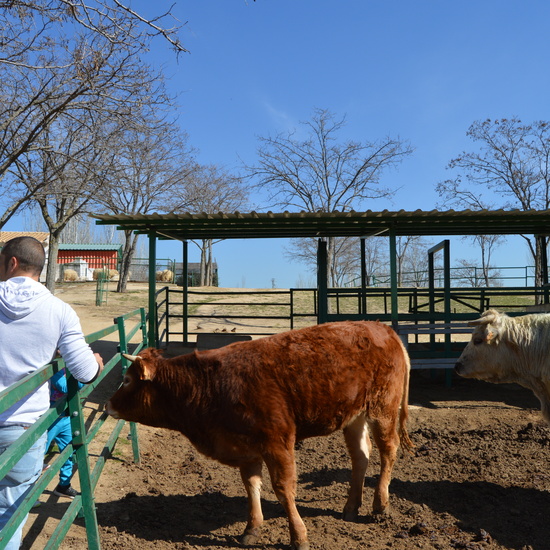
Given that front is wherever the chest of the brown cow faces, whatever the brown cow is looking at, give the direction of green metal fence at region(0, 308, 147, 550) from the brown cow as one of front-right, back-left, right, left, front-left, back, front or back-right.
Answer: front

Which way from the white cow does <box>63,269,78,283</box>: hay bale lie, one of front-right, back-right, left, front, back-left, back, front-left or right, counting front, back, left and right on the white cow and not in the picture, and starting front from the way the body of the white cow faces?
front-right

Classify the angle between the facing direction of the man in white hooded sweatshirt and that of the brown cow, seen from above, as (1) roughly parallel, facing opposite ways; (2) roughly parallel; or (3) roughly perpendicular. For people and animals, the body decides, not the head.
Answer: roughly perpendicular

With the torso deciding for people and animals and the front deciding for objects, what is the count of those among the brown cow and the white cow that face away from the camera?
0

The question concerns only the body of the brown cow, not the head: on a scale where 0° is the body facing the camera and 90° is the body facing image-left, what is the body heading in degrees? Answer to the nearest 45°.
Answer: approximately 45°

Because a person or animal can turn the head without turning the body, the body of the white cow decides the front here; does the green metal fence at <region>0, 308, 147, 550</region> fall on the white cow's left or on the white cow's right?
on the white cow's left

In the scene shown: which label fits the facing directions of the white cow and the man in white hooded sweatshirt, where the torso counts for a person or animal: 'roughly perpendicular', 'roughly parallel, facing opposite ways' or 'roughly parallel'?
roughly perpendicular

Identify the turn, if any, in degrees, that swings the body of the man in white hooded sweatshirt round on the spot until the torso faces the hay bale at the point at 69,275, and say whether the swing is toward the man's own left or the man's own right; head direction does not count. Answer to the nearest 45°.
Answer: approximately 45° to the man's own right

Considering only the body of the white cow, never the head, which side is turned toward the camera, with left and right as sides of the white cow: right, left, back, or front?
left

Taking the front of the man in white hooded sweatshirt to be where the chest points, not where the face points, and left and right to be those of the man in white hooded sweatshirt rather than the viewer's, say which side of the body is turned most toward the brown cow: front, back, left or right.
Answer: right

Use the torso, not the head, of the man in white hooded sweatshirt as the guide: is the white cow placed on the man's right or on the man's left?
on the man's right

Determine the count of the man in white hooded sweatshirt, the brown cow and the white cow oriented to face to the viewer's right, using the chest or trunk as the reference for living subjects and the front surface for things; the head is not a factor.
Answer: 0

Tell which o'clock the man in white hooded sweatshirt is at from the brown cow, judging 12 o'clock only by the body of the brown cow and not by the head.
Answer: The man in white hooded sweatshirt is roughly at 12 o'clock from the brown cow.

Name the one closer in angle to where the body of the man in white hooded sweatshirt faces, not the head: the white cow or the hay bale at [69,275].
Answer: the hay bale

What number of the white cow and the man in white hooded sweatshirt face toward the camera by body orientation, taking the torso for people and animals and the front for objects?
0
